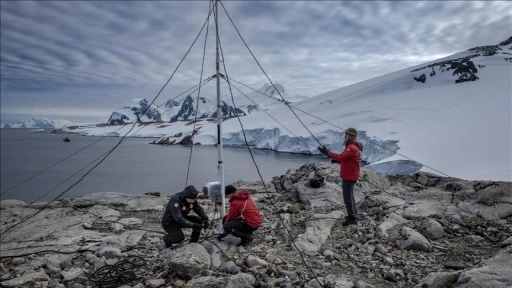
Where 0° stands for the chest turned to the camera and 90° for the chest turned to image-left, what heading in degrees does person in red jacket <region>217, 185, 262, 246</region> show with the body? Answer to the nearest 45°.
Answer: approximately 90°

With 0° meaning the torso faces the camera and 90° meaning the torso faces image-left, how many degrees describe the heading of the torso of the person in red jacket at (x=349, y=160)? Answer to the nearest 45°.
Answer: approximately 90°

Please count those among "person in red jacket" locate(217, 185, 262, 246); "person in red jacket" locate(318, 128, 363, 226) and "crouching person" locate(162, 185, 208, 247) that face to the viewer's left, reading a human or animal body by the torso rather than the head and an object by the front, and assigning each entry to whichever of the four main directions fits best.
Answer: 2

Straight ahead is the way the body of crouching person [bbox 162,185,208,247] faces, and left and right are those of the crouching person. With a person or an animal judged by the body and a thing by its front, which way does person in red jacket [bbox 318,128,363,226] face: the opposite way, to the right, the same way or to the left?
the opposite way

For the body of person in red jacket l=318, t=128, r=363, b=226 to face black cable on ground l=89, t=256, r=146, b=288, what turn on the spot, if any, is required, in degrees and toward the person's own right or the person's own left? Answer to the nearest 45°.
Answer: approximately 45° to the person's own left

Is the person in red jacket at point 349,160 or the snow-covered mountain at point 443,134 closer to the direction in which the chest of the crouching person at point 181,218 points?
the person in red jacket

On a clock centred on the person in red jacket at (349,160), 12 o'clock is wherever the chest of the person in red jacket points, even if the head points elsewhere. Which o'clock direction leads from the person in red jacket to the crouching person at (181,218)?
The crouching person is roughly at 11 o'clock from the person in red jacket.

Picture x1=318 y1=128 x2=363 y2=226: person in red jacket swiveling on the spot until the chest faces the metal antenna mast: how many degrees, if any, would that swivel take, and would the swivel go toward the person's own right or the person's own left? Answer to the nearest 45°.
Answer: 0° — they already face it
